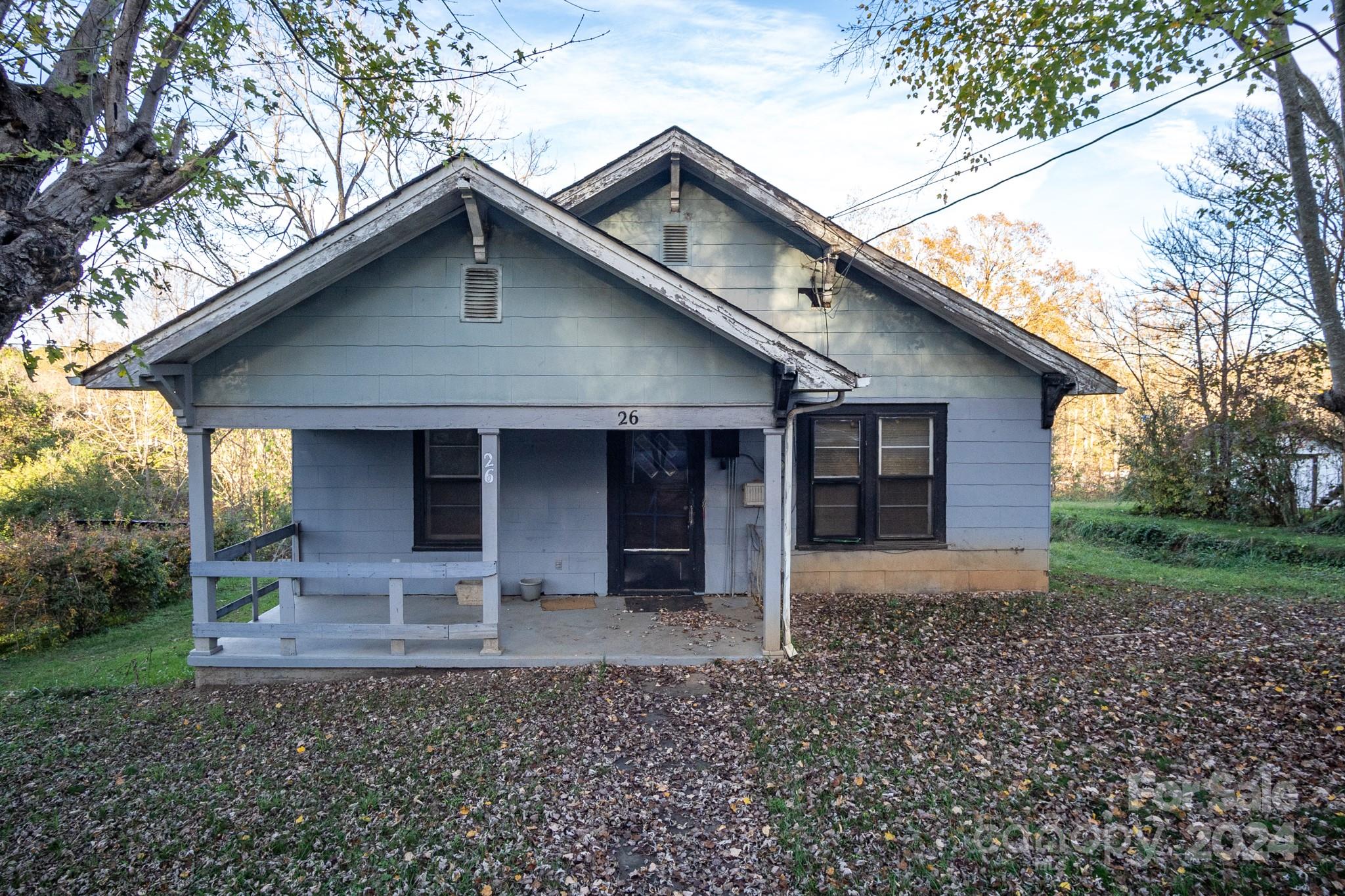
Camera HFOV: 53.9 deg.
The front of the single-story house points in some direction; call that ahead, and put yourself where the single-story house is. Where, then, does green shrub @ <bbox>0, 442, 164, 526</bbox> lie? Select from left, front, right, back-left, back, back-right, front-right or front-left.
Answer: back-right

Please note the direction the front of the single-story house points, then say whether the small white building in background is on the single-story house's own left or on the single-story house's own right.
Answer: on the single-story house's own left

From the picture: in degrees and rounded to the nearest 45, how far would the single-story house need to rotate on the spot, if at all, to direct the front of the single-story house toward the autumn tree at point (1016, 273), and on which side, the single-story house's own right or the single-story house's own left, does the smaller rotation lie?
approximately 135° to the single-story house's own left

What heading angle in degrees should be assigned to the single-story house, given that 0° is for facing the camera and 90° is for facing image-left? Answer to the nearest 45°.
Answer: approximately 0°

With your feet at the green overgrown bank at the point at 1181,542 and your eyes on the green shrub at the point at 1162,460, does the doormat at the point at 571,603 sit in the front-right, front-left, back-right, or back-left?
back-left

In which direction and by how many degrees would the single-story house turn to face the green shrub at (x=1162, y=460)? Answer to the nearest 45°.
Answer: approximately 135° to its left

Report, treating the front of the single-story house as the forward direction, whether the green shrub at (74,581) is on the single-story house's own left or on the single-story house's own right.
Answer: on the single-story house's own right
